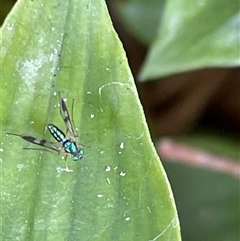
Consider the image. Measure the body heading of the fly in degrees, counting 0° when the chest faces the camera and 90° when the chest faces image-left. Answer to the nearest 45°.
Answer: approximately 315°
